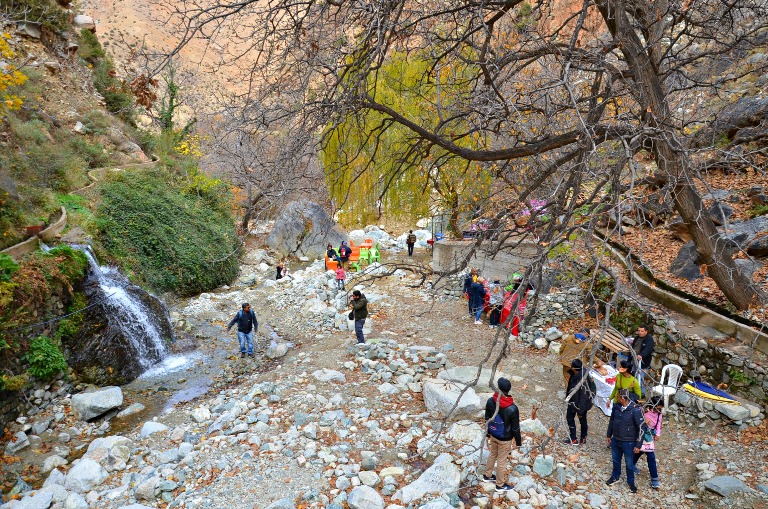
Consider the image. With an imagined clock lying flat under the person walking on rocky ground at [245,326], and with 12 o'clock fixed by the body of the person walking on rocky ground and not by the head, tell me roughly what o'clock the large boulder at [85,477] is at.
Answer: The large boulder is roughly at 1 o'clock from the person walking on rocky ground.

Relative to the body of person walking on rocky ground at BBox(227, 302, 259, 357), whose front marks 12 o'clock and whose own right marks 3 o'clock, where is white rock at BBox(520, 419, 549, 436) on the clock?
The white rock is roughly at 11 o'clock from the person walking on rocky ground.

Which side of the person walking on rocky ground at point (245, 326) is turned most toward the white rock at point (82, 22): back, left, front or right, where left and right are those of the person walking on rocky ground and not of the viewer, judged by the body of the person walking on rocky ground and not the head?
back

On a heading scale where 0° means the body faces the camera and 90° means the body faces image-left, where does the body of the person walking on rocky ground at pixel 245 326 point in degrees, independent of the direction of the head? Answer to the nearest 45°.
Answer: approximately 0°

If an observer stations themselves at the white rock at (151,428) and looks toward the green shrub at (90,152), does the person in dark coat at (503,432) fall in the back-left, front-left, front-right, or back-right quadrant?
back-right

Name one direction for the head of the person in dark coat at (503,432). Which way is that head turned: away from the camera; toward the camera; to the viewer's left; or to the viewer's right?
away from the camera
